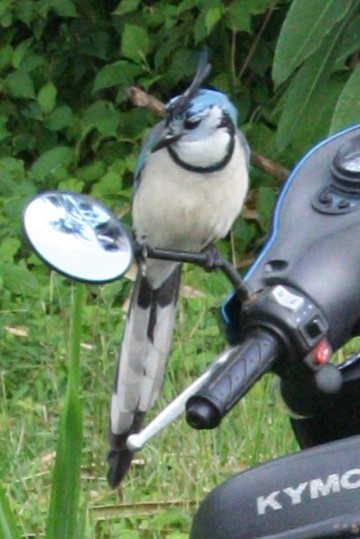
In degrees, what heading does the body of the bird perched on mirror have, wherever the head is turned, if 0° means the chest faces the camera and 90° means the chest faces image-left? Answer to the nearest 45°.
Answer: approximately 0°

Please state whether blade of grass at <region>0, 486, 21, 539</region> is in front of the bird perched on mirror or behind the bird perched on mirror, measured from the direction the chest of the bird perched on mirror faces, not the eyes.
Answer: in front

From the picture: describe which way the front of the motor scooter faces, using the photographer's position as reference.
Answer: facing away from the viewer and to the left of the viewer
